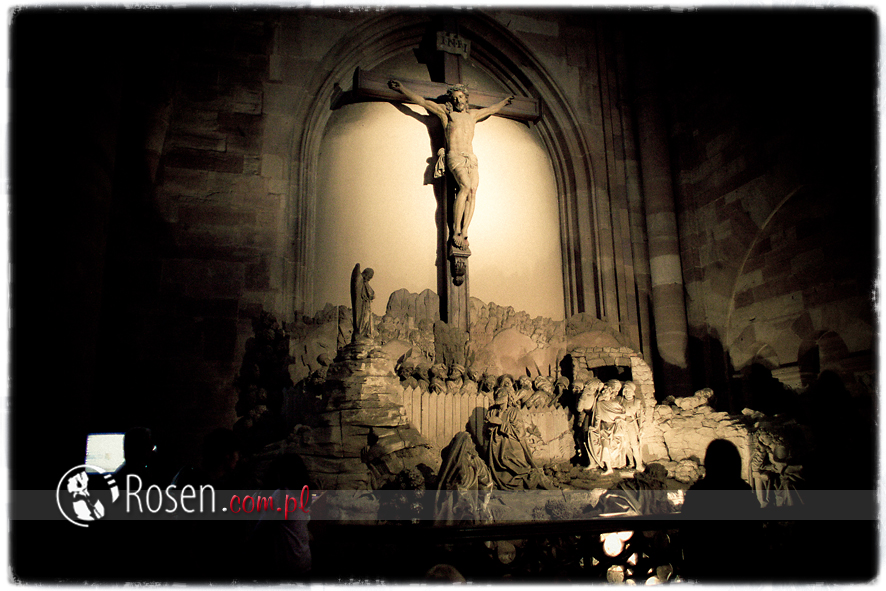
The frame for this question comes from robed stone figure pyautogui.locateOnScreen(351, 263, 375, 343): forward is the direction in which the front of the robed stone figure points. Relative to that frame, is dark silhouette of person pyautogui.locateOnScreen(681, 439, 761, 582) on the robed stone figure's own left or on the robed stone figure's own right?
on the robed stone figure's own right

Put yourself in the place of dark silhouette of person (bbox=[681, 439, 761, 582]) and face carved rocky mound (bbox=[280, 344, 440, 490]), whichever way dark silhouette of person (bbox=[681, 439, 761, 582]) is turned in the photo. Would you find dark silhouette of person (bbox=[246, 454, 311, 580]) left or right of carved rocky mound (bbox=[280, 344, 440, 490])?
left

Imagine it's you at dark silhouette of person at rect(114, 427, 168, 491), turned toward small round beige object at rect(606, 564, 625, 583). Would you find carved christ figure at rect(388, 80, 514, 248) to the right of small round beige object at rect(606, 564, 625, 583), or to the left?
left

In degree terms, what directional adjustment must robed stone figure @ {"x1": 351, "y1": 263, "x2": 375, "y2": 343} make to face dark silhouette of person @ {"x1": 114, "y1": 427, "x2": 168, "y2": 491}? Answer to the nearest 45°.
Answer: approximately 90° to its right

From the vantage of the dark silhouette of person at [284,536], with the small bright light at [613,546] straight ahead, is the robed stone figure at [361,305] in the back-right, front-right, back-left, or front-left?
front-left

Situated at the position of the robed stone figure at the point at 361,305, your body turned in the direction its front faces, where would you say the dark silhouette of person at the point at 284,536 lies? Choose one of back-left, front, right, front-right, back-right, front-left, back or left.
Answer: right

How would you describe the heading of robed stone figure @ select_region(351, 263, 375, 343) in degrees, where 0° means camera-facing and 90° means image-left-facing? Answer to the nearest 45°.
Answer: approximately 270°
